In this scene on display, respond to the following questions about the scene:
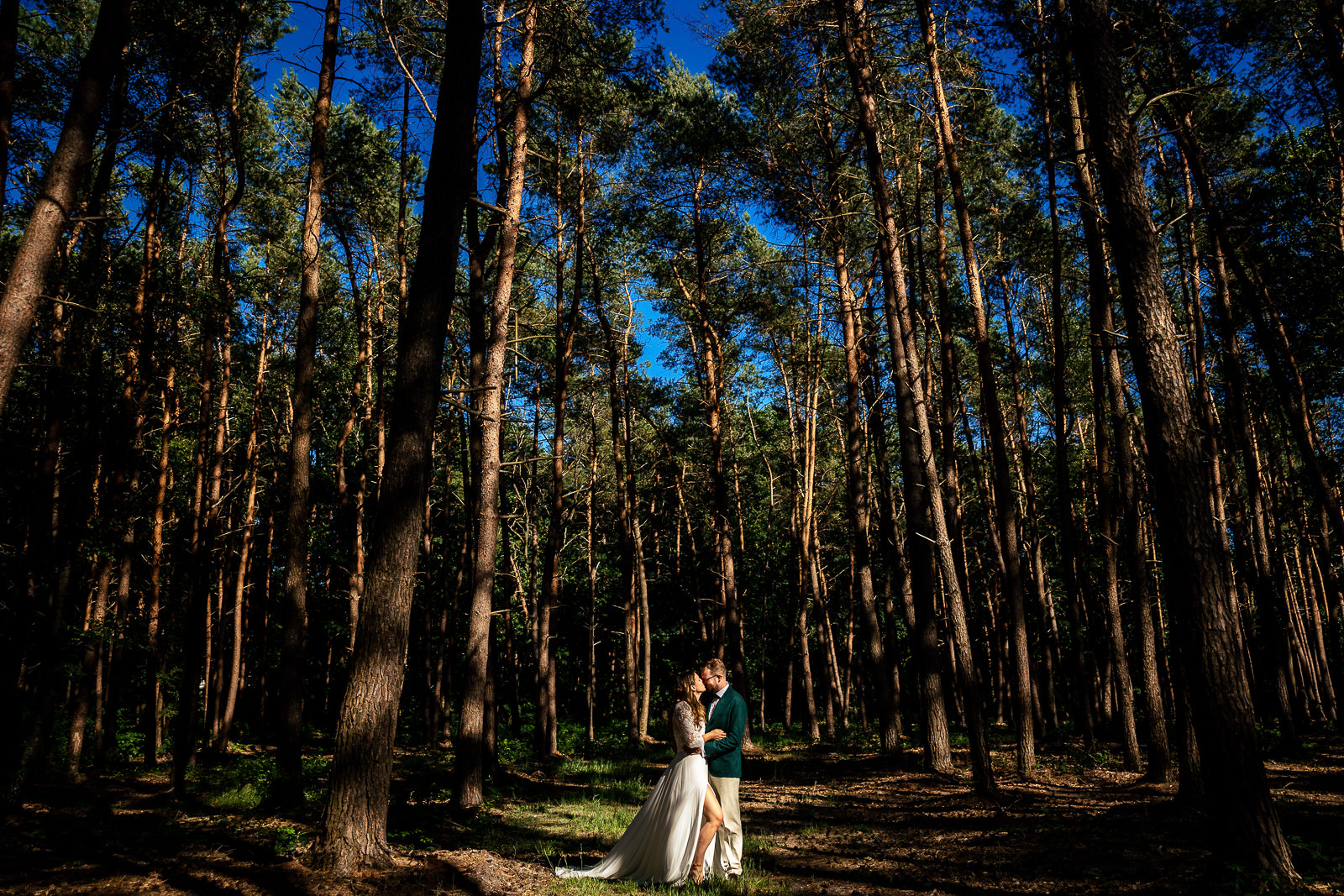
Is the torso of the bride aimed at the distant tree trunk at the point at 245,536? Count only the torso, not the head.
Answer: no

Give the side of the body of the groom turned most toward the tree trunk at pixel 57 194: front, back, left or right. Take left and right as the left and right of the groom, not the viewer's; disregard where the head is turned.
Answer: front

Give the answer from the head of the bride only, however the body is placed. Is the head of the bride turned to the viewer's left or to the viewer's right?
to the viewer's right

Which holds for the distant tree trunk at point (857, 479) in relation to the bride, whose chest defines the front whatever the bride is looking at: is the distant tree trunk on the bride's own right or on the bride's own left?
on the bride's own left

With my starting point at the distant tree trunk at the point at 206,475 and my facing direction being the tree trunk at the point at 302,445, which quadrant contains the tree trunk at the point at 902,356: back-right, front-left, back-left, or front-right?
front-left

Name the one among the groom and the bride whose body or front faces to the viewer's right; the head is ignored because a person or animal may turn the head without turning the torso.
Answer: the bride

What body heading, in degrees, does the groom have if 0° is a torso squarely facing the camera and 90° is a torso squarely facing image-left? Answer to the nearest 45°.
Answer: approximately 45°

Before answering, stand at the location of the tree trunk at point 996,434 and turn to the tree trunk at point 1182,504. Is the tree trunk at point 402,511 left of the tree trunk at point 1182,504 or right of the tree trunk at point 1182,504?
right

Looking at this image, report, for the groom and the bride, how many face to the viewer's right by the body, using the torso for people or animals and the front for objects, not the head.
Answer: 1

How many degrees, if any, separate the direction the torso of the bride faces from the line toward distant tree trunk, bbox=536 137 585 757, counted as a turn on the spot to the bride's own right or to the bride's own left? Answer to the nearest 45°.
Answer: approximately 90° to the bride's own left

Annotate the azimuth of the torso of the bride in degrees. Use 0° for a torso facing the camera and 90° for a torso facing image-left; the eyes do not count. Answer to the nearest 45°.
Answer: approximately 270°

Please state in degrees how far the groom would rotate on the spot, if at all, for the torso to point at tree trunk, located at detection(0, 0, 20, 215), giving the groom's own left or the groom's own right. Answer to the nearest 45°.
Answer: approximately 45° to the groom's own right

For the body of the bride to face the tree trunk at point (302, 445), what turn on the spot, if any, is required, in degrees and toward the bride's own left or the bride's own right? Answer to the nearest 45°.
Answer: approximately 135° to the bride's own left
